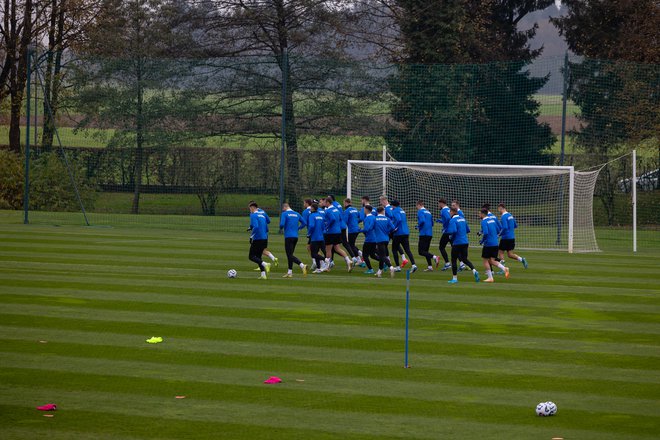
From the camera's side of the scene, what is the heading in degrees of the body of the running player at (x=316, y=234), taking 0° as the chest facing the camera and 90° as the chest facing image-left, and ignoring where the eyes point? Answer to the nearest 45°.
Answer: approximately 135°

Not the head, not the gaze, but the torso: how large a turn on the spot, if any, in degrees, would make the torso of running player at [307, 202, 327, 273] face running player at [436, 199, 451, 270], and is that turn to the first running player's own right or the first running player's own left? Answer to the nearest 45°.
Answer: approximately 135° to the first running player's own right

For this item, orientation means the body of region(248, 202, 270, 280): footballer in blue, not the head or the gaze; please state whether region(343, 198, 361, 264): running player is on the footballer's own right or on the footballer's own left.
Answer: on the footballer's own right

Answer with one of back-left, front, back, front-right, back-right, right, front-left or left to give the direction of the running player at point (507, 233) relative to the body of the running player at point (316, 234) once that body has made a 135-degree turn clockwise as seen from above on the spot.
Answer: front

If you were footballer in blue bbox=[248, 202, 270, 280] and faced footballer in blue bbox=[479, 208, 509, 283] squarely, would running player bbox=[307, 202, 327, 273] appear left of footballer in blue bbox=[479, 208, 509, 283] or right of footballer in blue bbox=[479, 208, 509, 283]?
left

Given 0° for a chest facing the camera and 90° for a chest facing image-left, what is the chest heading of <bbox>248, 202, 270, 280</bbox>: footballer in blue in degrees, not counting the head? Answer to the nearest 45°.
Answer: approximately 135°

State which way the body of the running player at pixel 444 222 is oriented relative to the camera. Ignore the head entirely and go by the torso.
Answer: to the viewer's left

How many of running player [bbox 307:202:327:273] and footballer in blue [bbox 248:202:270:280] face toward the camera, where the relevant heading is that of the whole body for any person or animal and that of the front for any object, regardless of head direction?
0
